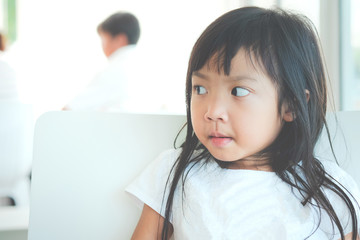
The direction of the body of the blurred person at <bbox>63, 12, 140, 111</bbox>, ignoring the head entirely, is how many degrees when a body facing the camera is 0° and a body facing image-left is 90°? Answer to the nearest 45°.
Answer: approximately 90°

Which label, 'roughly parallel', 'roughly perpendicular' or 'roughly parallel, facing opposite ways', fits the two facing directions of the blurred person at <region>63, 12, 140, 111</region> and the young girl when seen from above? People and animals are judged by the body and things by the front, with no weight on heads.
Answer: roughly perpendicular

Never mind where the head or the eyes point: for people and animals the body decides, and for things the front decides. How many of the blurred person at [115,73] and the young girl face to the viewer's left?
1

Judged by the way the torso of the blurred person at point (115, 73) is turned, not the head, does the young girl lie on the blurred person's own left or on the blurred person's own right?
on the blurred person's own left

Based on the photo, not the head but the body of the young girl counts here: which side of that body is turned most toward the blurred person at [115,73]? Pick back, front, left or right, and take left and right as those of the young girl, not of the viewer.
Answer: back

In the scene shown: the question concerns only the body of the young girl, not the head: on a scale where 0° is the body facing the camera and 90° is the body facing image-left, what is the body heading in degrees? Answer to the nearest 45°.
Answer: approximately 0°
